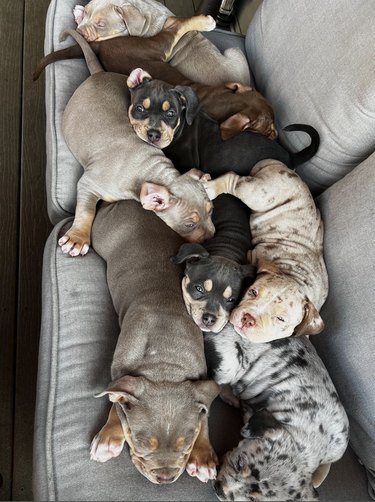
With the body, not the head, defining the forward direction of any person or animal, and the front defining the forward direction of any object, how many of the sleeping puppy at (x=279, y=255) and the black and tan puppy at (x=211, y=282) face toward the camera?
2

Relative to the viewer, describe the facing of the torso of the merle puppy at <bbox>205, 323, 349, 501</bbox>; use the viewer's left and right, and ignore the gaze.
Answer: facing the viewer and to the left of the viewer

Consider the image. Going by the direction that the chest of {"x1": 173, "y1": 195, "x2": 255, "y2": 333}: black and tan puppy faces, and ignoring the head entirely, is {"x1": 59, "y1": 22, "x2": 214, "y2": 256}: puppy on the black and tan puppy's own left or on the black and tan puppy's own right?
on the black and tan puppy's own right

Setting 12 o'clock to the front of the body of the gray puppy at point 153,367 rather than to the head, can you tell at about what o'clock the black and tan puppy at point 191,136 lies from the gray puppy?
The black and tan puppy is roughly at 7 o'clock from the gray puppy.

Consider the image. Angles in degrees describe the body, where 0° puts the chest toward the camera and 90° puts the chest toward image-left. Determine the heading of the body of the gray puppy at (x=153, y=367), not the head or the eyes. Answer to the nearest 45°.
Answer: approximately 0°

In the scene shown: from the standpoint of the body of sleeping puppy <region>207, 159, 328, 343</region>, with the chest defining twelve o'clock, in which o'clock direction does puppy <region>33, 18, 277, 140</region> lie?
The puppy is roughly at 4 o'clock from the sleeping puppy.

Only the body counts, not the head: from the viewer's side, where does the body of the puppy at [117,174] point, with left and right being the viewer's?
facing the viewer and to the right of the viewer

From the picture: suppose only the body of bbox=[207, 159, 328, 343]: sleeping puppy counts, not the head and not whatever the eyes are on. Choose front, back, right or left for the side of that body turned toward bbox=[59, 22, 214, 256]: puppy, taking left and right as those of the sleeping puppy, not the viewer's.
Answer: right
